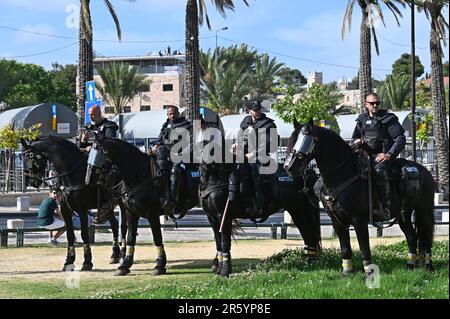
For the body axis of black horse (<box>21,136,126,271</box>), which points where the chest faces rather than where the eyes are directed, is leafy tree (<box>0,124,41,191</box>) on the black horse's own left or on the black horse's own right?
on the black horse's own right

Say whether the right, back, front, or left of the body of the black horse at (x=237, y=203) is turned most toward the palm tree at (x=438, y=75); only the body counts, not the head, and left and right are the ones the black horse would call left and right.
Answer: back

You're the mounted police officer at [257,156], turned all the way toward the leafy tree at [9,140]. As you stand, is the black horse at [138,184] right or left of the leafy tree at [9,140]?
left

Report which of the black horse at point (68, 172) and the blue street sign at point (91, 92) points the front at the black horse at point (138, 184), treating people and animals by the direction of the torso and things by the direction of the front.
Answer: the blue street sign

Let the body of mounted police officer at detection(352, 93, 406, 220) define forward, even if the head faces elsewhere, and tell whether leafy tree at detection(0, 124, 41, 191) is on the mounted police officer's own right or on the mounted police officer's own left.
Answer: on the mounted police officer's own right

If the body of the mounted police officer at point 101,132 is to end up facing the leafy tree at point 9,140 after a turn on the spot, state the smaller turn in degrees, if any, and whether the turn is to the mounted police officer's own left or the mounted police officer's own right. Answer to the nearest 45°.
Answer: approximately 135° to the mounted police officer's own right

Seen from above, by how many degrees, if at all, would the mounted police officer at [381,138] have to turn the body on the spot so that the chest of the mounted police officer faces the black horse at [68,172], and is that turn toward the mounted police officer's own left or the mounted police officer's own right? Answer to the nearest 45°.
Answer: approximately 45° to the mounted police officer's own right

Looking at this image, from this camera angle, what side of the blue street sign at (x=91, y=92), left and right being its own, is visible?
front

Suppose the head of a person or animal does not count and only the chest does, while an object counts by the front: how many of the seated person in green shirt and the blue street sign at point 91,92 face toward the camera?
1

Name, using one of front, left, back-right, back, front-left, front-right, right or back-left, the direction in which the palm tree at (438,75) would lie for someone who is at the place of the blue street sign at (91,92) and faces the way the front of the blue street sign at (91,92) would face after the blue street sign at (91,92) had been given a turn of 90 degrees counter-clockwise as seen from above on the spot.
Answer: front-left

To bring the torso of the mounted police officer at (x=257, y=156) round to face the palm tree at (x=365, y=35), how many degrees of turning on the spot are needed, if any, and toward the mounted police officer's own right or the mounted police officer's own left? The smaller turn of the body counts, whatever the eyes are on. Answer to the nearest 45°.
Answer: approximately 135° to the mounted police officer's own right

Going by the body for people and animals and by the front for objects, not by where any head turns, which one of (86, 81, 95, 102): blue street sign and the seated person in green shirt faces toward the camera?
the blue street sign

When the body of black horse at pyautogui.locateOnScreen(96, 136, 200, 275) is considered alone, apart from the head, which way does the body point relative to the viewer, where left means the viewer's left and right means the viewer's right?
facing the viewer and to the left of the viewer

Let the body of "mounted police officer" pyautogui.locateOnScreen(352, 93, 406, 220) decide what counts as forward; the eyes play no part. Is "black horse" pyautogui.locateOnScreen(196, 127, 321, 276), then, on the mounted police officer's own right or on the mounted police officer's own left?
on the mounted police officer's own right

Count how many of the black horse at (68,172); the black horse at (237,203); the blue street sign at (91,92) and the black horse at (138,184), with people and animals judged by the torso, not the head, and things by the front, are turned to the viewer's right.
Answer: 0
